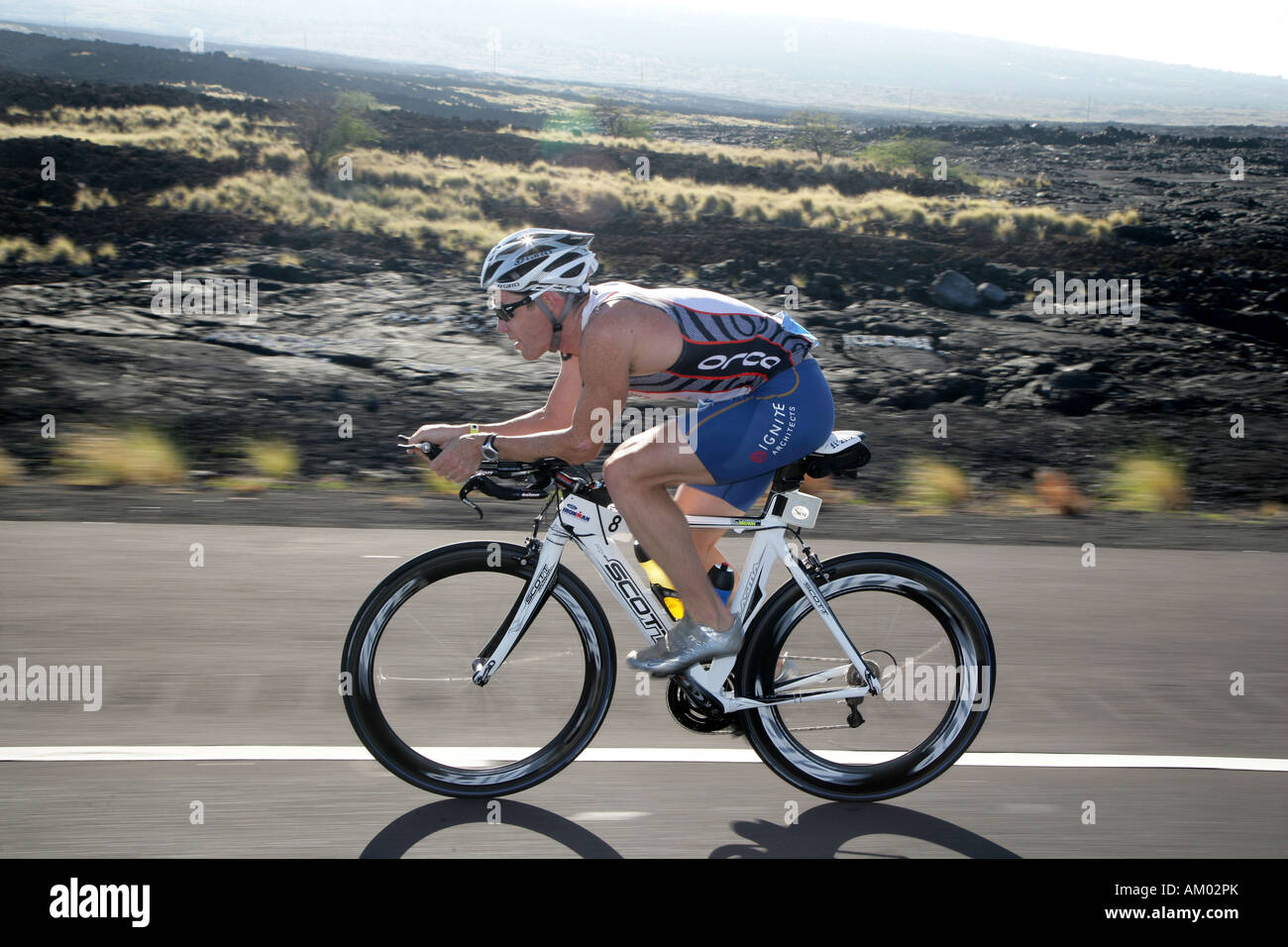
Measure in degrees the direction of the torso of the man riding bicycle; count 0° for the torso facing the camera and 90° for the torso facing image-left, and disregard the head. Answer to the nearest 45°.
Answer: approximately 90°

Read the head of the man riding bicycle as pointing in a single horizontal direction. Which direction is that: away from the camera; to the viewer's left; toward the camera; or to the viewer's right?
to the viewer's left

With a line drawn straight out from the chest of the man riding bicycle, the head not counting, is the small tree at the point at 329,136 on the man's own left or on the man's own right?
on the man's own right

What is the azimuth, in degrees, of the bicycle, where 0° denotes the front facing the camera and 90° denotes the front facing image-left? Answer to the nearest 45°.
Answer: approximately 90°
